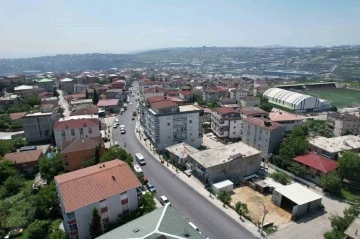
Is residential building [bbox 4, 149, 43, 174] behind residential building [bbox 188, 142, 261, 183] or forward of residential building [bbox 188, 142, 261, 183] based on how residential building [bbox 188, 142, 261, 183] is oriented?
forward

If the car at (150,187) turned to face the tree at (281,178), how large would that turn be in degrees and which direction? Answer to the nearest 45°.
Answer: approximately 45° to its left

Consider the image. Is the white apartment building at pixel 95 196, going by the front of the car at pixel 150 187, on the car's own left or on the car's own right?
on the car's own right

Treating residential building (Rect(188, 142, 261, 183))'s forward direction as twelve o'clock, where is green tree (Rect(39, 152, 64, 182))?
The green tree is roughly at 1 o'clock from the residential building.

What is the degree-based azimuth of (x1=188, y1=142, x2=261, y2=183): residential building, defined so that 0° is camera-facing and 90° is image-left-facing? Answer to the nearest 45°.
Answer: approximately 45°

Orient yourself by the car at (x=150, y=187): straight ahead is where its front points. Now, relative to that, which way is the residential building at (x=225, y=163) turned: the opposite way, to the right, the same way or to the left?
to the right

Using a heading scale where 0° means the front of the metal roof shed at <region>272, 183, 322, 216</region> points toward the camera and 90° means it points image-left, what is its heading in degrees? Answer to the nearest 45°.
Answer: approximately 45°

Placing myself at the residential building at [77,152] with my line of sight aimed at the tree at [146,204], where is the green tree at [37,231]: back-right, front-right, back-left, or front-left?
front-right

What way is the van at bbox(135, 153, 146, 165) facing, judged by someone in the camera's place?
facing the viewer and to the right of the viewer

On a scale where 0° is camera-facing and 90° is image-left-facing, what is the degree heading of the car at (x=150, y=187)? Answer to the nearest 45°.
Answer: approximately 315°

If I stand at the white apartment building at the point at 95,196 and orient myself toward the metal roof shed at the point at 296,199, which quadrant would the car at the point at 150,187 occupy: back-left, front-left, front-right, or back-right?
front-left

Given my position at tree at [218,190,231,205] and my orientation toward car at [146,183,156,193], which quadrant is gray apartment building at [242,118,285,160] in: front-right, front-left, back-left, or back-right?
back-right

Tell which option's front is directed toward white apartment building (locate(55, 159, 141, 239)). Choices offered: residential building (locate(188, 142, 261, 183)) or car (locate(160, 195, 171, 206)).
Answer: the residential building

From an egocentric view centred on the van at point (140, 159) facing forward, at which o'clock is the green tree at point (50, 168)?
The green tree is roughly at 4 o'clock from the van.

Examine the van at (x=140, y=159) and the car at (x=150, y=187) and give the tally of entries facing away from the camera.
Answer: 0

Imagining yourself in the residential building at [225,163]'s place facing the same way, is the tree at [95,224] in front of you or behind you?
in front

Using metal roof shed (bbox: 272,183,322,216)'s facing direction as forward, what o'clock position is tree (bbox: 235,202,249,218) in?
The tree is roughly at 12 o'clock from the metal roof shed.

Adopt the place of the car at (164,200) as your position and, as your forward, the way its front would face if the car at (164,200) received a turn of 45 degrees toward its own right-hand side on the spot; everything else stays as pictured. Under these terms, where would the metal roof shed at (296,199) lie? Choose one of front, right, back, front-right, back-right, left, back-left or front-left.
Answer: left

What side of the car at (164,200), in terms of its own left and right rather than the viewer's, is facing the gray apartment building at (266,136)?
left

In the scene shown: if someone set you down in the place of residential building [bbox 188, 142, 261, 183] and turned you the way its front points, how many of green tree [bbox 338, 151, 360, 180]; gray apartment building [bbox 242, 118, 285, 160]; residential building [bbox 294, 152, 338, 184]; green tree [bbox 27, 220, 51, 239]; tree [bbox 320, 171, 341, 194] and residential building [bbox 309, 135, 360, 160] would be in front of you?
1

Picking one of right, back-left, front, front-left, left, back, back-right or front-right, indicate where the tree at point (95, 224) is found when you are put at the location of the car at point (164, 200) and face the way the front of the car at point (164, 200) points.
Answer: right
